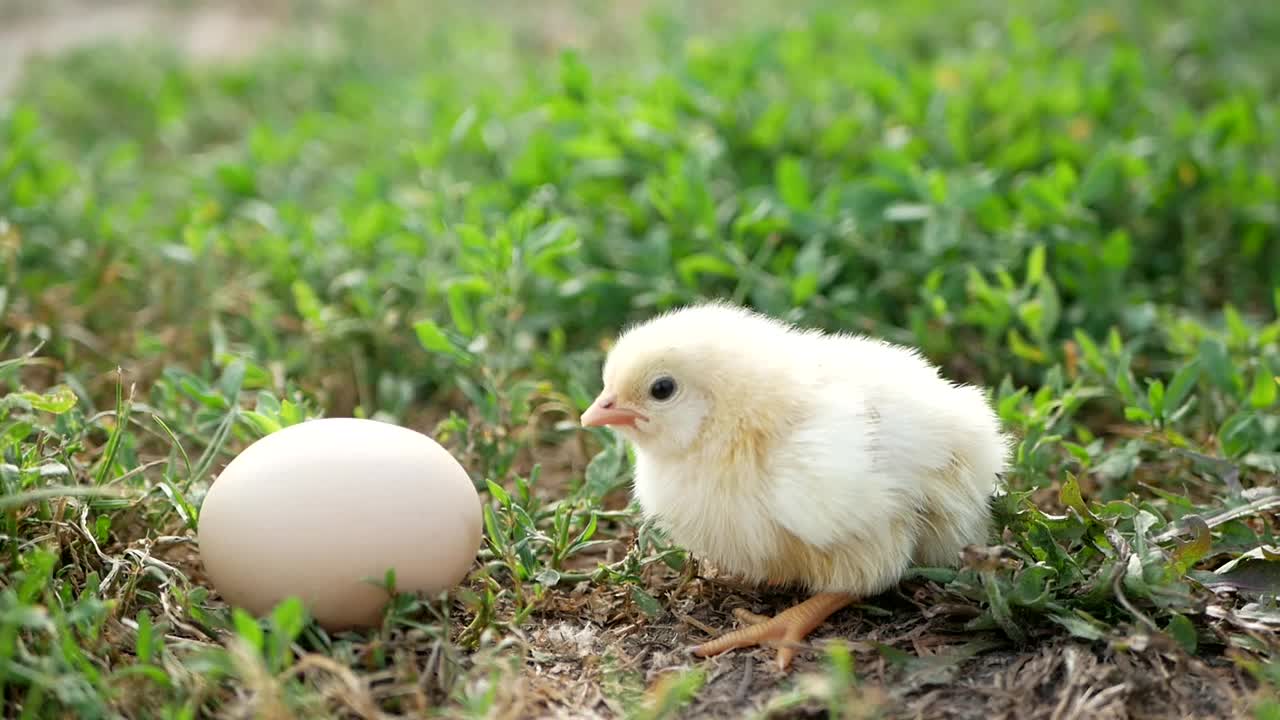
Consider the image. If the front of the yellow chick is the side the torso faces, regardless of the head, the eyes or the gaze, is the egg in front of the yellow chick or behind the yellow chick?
in front

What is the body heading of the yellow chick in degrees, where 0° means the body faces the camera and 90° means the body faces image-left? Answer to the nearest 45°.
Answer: approximately 90°
